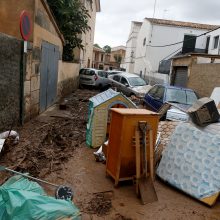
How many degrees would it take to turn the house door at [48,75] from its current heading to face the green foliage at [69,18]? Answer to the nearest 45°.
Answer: approximately 135° to its left

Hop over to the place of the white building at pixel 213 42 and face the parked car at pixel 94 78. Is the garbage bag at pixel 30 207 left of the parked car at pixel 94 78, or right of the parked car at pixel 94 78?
left
